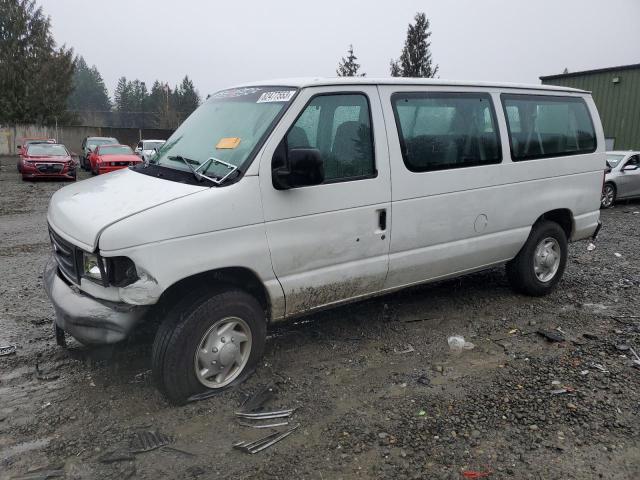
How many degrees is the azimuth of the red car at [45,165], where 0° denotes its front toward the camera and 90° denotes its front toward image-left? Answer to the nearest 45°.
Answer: approximately 0°

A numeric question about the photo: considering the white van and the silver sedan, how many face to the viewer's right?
0

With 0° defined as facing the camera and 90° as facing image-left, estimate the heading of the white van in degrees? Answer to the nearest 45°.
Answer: approximately 45°

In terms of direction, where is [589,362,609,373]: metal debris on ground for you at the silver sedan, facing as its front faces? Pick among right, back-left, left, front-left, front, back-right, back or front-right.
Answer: front-left

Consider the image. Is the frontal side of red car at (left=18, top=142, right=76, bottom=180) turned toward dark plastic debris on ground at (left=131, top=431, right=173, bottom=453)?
yes

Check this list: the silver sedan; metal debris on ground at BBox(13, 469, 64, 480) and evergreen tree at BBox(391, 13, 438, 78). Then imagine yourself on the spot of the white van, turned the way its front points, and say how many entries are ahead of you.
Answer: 1

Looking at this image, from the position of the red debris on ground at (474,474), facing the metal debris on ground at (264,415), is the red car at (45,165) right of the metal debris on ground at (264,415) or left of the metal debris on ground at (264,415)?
right

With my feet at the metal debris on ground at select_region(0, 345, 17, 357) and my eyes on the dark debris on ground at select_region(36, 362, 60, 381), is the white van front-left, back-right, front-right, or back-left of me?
front-left

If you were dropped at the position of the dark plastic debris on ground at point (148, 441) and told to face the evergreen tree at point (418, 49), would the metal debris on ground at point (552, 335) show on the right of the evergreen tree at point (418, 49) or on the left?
right

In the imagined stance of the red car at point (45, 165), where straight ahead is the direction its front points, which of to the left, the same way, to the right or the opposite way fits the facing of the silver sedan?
to the right

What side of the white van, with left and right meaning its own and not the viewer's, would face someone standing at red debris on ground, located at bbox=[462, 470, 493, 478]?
left

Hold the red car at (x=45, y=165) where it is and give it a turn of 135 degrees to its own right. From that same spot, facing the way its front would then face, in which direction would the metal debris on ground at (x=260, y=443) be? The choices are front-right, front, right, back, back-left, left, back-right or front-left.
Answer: back-left

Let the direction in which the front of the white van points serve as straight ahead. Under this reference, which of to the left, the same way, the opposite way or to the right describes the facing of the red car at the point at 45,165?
to the left

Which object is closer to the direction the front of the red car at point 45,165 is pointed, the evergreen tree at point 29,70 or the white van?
the white van

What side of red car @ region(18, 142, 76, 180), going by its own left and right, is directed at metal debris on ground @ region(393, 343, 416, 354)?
front

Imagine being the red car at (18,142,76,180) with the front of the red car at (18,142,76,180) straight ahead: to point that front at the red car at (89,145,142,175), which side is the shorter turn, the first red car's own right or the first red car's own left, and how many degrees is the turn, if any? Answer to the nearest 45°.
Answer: approximately 135° to the first red car's own left

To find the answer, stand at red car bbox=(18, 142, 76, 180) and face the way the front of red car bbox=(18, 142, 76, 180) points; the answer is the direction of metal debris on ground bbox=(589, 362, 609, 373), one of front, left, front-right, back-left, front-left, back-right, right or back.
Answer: front
